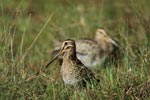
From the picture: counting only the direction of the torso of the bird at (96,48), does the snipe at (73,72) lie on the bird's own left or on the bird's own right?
on the bird's own right

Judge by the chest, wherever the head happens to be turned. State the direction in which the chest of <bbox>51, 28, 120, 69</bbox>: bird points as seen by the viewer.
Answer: to the viewer's right
